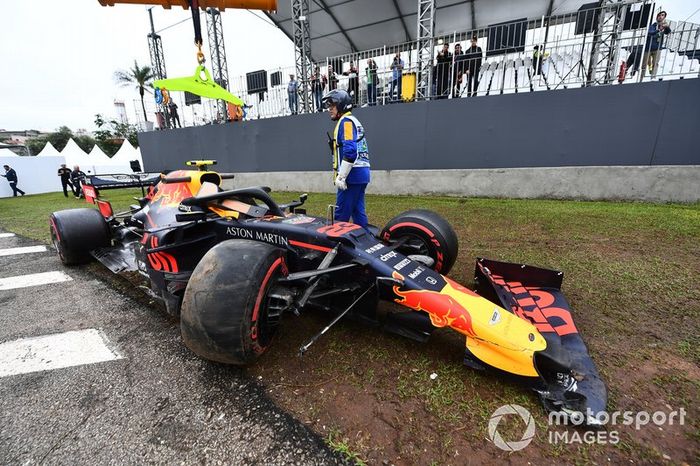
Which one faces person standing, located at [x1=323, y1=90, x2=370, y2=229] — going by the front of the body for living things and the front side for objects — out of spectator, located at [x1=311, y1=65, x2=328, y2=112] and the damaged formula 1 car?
the spectator

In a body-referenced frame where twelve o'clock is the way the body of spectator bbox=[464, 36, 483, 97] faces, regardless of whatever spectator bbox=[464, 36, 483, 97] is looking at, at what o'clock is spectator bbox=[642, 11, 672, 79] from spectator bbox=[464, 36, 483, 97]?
spectator bbox=[642, 11, 672, 79] is roughly at 9 o'clock from spectator bbox=[464, 36, 483, 97].

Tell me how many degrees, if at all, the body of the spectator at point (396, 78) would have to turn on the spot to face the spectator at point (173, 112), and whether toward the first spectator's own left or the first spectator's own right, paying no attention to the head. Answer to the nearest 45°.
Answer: approximately 135° to the first spectator's own right

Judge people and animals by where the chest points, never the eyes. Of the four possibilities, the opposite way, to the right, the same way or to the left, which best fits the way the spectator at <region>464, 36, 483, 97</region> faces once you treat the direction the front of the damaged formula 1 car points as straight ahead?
to the right

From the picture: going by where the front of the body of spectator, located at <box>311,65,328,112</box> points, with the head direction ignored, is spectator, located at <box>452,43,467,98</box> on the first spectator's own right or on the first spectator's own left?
on the first spectator's own left

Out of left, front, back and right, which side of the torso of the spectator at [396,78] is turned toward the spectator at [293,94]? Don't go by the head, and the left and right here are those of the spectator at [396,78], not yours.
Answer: right

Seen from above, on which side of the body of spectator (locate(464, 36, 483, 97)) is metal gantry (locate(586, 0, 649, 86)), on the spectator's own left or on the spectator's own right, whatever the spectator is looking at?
on the spectator's own left

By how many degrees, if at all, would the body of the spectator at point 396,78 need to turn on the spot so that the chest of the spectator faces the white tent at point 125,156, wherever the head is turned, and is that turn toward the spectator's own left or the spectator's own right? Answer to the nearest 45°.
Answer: approximately 135° to the spectator's own right

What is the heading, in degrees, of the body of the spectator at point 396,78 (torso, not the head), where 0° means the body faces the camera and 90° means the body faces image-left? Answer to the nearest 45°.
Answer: approximately 0°
